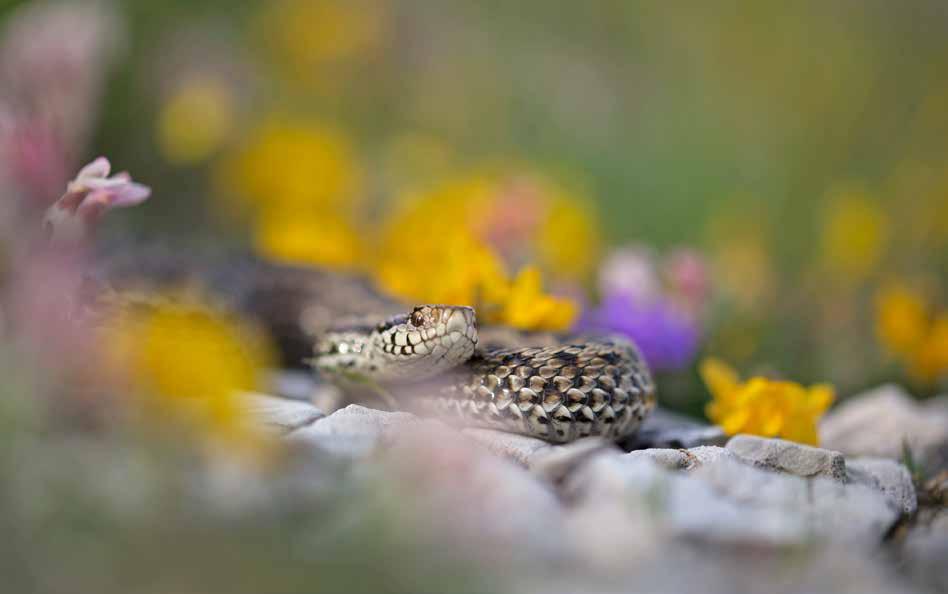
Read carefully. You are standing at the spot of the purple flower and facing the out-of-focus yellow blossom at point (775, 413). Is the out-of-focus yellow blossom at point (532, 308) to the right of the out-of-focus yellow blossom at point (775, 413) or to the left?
right

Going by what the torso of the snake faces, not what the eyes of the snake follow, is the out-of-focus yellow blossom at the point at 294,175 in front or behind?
behind
